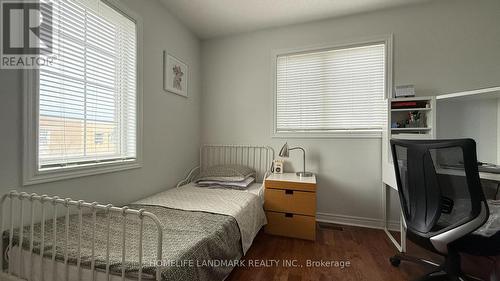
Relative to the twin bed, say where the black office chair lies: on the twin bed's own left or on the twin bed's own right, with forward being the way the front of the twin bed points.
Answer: on the twin bed's own left

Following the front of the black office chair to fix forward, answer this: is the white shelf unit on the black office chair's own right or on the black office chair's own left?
on the black office chair's own left

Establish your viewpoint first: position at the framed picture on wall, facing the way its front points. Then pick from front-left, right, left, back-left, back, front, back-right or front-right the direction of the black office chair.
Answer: front

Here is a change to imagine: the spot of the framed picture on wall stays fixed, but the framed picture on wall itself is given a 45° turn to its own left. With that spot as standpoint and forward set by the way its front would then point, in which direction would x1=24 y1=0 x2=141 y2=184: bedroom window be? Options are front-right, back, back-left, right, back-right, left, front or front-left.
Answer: back-right

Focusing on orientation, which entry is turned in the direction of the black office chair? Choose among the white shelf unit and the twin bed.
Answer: the white shelf unit

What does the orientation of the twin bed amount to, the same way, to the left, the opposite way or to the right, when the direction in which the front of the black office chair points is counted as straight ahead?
to the right

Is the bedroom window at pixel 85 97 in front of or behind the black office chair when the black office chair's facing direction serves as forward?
behind

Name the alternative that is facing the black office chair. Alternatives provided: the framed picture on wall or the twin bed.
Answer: the framed picture on wall
